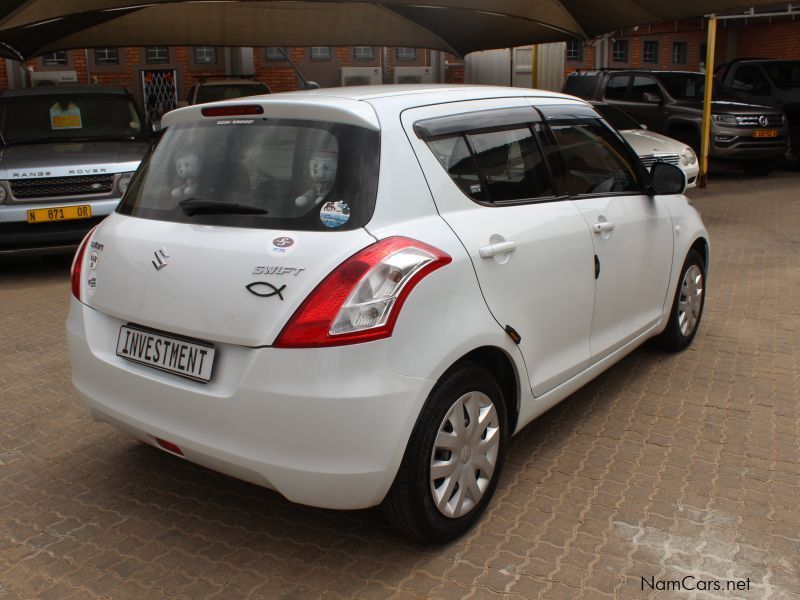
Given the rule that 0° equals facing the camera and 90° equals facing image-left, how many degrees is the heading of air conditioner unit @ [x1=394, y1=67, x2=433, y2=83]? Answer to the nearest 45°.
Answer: approximately 0°

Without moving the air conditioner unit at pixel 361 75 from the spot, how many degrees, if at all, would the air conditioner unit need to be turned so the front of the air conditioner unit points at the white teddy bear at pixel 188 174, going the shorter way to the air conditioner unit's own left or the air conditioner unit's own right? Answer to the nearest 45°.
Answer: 0° — it already faces it

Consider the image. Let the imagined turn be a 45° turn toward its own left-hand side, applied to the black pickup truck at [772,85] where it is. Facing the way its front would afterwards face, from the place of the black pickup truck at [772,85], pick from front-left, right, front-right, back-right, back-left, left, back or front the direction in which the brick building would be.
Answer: back

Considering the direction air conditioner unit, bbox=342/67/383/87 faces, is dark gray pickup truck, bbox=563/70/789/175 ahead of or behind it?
ahead

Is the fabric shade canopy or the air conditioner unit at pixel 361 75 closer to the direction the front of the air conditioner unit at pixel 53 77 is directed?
the fabric shade canopy

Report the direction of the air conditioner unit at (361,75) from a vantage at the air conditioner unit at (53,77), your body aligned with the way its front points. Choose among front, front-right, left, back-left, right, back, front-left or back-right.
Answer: left

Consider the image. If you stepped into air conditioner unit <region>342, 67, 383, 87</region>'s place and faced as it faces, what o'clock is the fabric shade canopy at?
The fabric shade canopy is roughly at 12 o'clock from the air conditioner unit.

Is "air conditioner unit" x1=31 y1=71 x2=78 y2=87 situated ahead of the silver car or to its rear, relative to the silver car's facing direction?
to the rear

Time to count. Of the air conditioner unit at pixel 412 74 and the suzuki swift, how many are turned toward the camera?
1

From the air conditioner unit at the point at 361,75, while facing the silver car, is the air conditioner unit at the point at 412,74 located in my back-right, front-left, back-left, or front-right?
back-left

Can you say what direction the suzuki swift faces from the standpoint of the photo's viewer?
facing away from the viewer and to the right of the viewer

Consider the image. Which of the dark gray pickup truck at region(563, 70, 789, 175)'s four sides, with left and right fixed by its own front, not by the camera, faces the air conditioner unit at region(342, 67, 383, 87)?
back
